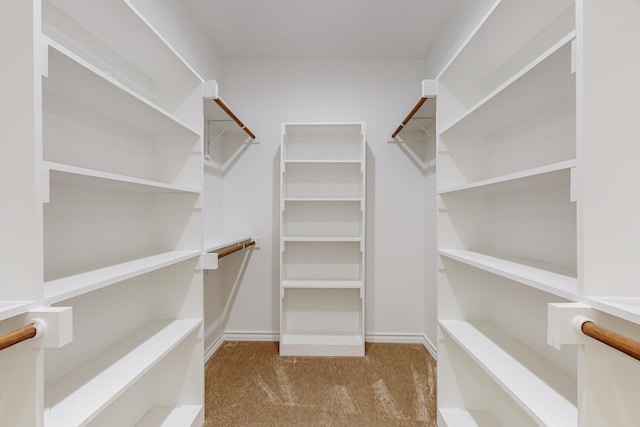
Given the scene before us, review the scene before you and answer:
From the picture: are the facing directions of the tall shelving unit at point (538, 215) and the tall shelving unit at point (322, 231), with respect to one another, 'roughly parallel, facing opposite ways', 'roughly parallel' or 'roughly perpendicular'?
roughly perpendicular

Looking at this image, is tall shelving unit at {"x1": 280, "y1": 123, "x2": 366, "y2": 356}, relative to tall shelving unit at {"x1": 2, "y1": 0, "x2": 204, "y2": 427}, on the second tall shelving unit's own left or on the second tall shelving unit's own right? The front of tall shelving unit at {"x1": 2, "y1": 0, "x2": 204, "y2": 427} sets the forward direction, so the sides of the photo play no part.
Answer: on the second tall shelving unit's own left

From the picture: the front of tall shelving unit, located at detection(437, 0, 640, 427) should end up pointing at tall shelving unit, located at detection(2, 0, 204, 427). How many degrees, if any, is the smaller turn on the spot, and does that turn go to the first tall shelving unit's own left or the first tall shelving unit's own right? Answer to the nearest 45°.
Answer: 0° — it already faces it

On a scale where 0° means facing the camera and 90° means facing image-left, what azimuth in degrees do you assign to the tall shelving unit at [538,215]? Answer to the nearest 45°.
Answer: approximately 45°

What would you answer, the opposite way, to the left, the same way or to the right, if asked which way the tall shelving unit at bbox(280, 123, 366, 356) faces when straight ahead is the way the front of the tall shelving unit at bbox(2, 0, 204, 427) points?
to the right

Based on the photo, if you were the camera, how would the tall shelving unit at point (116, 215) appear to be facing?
facing the viewer and to the right of the viewer

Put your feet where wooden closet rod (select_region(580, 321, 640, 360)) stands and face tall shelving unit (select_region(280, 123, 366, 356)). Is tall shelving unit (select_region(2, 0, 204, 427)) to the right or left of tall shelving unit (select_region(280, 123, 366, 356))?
left

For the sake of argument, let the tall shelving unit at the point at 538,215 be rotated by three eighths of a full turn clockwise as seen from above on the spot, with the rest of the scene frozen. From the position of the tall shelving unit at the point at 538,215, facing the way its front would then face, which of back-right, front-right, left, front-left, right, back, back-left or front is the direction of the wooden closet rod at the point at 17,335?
back-left

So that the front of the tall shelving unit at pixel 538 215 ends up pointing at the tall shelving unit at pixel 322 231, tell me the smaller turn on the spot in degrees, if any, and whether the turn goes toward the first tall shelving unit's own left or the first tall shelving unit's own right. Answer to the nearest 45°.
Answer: approximately 90° to the first tall shelving unit's own right

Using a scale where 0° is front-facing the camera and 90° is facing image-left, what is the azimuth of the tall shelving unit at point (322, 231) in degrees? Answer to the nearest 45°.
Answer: approximately 0°

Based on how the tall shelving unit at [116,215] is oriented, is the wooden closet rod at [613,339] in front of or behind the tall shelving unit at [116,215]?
in front

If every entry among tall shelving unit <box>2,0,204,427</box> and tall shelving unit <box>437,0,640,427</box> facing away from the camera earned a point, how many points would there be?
0

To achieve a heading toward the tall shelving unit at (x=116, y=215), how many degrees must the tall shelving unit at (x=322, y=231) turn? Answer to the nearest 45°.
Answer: approximately 45° to its right

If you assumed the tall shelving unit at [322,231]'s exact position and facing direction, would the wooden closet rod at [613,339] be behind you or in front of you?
in front

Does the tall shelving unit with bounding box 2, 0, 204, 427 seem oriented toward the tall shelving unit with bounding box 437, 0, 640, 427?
yes

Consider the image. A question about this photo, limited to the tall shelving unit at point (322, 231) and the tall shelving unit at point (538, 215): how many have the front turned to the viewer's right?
0

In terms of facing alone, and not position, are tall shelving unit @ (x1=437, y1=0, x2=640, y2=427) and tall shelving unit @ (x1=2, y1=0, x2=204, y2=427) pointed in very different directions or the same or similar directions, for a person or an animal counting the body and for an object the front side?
very different directions
